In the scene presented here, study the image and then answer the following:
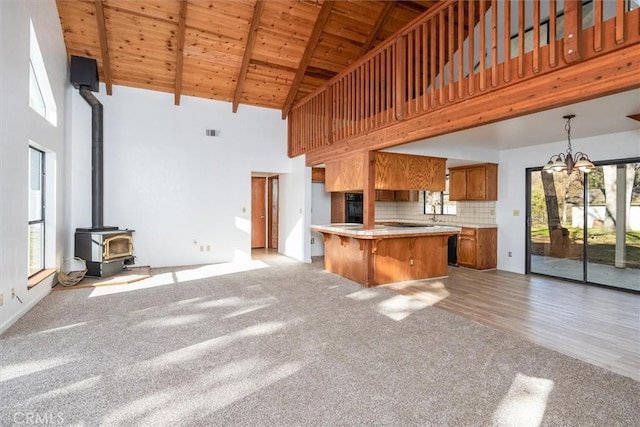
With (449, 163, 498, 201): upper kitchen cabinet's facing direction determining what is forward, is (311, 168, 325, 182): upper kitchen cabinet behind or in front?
in front

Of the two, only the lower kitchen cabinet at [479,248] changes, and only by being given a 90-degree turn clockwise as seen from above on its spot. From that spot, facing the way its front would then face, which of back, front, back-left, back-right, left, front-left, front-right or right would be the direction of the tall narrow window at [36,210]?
left

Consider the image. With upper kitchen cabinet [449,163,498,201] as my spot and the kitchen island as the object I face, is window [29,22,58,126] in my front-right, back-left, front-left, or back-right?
front-right

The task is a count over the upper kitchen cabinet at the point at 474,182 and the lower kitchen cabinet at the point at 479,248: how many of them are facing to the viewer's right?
0

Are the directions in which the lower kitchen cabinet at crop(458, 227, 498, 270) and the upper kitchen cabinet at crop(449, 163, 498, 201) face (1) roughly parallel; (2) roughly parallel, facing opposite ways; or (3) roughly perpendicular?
roughly parallel

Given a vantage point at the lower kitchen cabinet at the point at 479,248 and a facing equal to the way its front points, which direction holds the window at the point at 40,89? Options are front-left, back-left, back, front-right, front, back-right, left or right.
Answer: front

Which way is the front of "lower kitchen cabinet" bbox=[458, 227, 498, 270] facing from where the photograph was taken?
facing the viewer and to the left of the viewer

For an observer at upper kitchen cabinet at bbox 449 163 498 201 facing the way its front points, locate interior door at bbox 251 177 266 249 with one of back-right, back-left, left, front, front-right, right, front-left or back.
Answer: front-right

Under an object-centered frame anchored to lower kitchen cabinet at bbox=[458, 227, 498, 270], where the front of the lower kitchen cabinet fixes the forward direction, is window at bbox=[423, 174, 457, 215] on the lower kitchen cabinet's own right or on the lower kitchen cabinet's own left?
on the lower kitchen cabinet's own right

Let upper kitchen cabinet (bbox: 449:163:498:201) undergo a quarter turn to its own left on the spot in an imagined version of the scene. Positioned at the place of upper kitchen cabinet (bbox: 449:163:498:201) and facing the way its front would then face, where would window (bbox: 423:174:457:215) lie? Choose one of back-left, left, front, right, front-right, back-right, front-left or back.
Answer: back

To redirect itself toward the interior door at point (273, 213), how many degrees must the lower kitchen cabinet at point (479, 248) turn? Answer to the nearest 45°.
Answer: approximately 45° to its right

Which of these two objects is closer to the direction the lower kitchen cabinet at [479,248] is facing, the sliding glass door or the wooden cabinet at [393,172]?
the wooden cabinet
